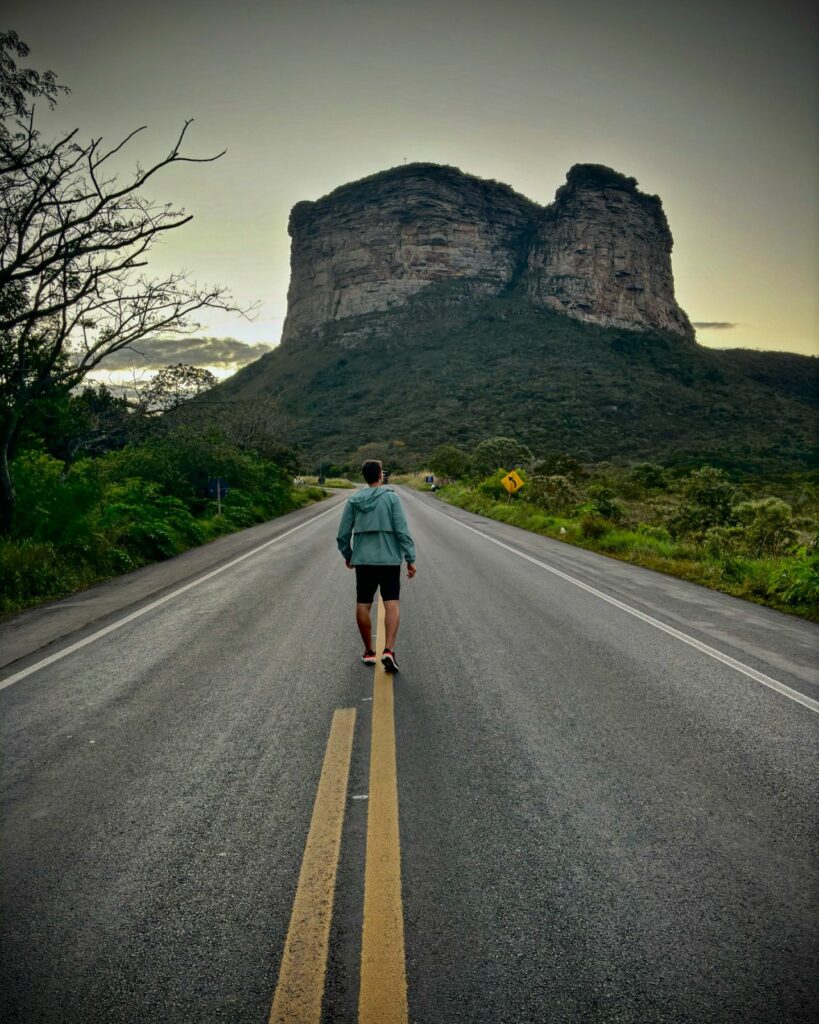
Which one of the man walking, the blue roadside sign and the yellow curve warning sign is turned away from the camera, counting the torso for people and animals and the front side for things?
the man walking

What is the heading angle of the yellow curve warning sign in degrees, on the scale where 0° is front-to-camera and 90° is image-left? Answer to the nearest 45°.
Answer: approximately 0°

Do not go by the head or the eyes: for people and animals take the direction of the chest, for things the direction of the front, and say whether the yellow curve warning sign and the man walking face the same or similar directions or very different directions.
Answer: very different directions

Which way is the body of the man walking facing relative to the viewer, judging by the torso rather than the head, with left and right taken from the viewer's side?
facing away from the viewer

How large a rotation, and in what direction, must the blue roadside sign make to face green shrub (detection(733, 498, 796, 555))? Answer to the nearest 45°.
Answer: approximately 135° to its right

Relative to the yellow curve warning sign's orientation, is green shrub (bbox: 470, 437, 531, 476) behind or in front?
behind

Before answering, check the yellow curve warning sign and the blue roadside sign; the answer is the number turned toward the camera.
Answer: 2
